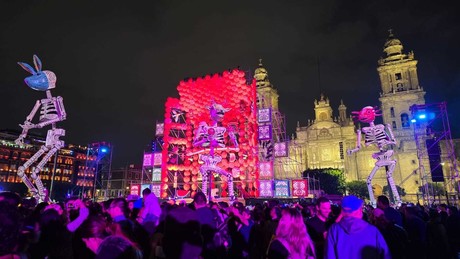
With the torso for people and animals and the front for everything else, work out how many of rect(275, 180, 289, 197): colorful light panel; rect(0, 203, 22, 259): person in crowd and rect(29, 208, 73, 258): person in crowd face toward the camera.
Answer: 1

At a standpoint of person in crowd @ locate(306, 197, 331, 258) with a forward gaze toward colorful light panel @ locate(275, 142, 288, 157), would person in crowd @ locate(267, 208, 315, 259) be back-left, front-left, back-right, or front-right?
back-left

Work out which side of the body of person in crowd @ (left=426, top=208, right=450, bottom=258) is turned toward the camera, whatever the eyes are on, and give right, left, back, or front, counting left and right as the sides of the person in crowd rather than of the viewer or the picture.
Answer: back

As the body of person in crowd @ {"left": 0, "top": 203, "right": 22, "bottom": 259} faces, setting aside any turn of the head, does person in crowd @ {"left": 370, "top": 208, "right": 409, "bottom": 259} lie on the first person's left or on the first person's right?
on the first person's right

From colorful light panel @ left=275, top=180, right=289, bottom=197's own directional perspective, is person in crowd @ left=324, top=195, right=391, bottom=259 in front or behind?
in front

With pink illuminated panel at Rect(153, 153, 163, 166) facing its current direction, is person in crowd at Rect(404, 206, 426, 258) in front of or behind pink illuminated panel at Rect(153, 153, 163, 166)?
in front

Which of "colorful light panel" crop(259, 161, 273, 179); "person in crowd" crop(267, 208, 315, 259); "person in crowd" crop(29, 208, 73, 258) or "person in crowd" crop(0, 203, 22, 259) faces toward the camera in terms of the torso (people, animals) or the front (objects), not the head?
the colorful light panel

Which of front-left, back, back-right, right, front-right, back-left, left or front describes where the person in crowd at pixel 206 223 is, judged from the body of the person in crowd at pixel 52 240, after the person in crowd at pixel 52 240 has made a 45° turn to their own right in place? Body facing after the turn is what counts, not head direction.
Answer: front-right

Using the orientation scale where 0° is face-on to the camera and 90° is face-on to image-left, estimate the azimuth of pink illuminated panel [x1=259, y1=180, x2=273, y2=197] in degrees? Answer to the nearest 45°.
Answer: approximately 0°

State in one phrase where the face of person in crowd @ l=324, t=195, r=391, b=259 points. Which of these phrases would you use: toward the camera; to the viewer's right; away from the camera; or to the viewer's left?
away from the camera

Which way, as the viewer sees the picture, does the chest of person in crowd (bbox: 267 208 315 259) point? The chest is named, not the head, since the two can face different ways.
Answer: away from the camera

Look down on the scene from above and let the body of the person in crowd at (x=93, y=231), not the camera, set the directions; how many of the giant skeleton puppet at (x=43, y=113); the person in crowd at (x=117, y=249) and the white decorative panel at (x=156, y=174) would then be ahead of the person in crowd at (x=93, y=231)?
2

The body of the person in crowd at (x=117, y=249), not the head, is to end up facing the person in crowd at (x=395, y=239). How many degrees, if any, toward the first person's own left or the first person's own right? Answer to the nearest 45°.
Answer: approximately 90° to the first person's own right

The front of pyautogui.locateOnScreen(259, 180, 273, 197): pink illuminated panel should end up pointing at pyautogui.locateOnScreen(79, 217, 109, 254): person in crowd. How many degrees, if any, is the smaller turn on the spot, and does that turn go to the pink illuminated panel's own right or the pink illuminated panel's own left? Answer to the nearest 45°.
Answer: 0° — it already faces them

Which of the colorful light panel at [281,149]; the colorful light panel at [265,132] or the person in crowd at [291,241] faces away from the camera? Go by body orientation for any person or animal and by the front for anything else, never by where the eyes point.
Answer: the person in crowd
